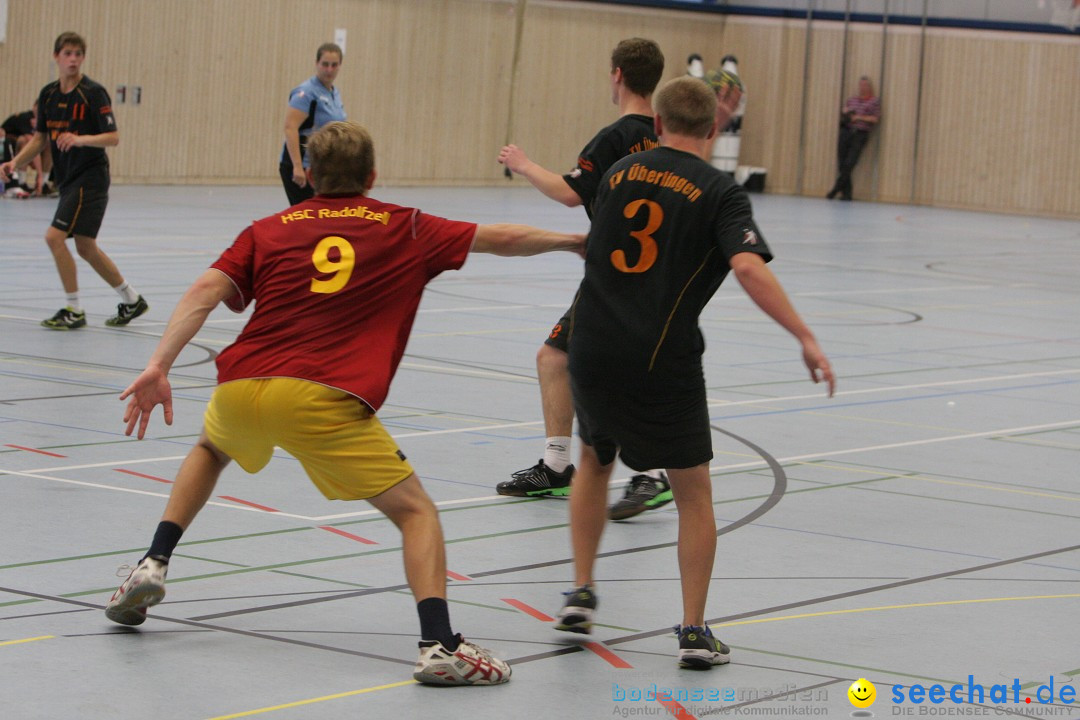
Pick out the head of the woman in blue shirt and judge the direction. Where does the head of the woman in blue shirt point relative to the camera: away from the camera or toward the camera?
toward the camera

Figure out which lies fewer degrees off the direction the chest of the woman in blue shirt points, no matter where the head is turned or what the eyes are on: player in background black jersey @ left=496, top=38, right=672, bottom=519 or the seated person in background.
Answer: the player in background black jersey

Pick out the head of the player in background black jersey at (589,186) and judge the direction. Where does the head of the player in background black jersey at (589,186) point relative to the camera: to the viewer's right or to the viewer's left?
to the viewer's left

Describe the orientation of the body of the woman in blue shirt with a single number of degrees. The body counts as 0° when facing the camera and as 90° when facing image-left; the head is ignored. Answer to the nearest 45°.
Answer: approximately 315°

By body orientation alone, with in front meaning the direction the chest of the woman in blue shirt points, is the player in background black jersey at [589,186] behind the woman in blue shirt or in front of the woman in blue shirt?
in front

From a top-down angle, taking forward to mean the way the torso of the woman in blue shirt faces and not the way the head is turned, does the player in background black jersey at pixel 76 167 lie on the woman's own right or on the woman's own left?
on the woman's own right

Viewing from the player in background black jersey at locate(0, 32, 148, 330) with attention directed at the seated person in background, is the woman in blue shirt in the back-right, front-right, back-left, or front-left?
front-right

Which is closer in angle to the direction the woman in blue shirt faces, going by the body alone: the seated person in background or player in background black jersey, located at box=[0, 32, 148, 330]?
the player in background black jersey
